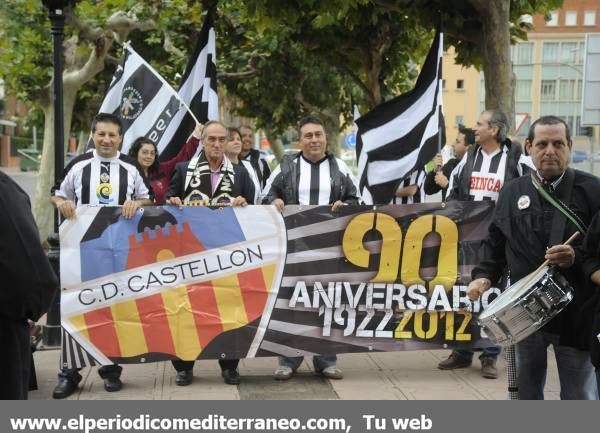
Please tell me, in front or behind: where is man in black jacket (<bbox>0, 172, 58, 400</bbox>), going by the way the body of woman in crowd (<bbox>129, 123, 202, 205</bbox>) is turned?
in front

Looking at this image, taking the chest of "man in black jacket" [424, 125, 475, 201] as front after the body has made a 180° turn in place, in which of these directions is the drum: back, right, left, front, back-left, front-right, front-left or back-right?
back-right

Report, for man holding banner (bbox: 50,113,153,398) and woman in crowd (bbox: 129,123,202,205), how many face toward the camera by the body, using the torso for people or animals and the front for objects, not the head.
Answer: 2

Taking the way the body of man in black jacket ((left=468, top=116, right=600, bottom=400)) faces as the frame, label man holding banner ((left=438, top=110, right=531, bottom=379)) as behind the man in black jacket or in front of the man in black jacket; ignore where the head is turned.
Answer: behind

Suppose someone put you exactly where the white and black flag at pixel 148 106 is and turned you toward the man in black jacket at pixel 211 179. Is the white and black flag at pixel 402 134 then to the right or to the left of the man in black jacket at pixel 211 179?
left

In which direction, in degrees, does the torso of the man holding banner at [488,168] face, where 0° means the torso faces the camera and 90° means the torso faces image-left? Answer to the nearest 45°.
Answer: approximately 45°

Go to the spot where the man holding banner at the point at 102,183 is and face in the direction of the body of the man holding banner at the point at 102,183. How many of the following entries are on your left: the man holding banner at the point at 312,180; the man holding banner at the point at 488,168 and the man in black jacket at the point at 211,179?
3

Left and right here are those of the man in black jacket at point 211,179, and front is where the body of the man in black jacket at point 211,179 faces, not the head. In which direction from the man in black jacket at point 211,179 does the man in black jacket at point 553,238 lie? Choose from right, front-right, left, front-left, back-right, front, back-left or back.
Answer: front-left
